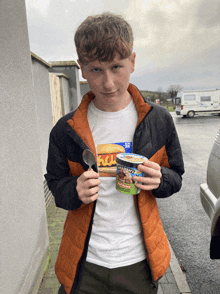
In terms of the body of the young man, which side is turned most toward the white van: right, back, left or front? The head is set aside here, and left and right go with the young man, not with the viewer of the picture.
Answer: back

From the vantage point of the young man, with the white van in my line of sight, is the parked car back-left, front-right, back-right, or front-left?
front-right

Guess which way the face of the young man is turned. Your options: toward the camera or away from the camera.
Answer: toward the camera

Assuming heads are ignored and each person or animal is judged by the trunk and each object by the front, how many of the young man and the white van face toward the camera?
1

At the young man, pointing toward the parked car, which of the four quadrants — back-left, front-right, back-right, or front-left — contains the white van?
front-left

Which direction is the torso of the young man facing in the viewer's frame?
toward the camera

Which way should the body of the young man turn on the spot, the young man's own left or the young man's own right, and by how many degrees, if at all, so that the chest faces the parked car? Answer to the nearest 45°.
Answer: approximately 135° to the young man's own left
